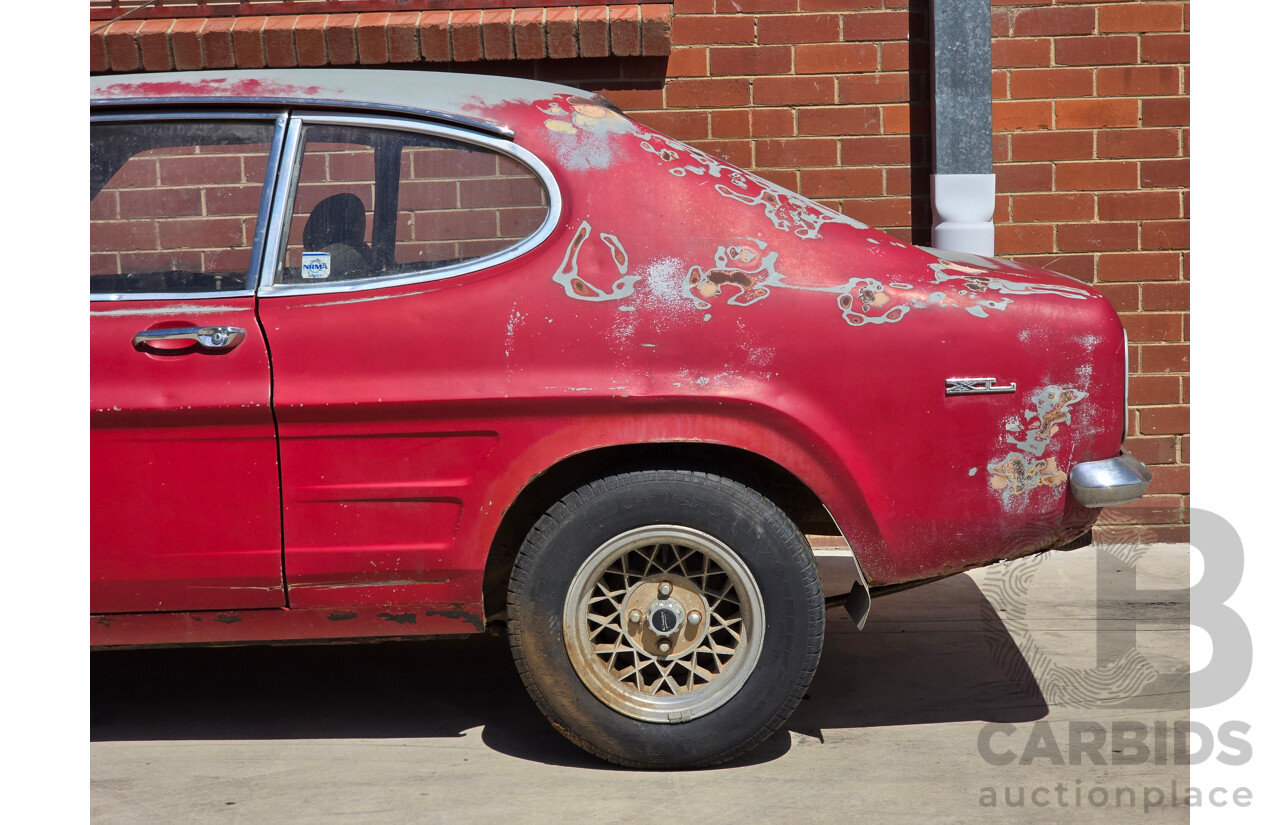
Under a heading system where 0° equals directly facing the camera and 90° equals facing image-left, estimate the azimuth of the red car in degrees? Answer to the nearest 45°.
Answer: approximately 90°

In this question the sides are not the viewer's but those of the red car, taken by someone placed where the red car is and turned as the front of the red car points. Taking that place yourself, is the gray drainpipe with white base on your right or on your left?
on your right
